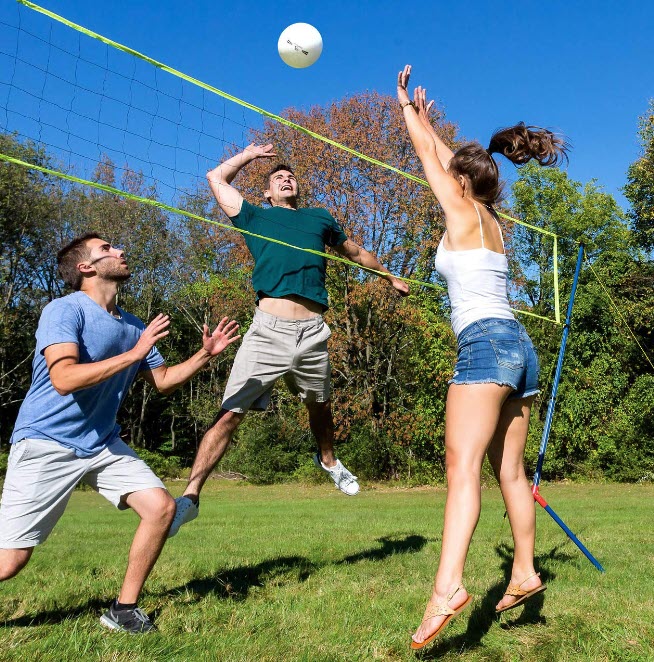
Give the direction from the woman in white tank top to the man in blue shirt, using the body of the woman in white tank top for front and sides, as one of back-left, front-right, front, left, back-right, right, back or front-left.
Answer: front-left

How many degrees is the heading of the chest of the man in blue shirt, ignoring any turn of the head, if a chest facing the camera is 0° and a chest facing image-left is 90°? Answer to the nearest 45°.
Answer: approximately 315°

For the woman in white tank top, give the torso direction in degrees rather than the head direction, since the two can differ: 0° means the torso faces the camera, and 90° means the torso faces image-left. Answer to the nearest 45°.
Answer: approximately 135°

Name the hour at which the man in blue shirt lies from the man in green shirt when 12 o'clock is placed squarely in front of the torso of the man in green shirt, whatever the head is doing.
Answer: The man in blue shirt is roughly at 1 o'clock from the man in green shirt.

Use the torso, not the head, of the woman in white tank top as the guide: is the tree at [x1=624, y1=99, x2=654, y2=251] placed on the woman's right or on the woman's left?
on the woman's right

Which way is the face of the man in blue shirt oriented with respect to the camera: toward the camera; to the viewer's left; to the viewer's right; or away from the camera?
to the viewer's right

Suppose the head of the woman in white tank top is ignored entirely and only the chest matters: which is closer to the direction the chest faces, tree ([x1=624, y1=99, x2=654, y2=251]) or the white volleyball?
the white volleyball

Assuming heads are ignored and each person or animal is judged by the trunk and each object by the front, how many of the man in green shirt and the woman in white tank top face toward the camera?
1

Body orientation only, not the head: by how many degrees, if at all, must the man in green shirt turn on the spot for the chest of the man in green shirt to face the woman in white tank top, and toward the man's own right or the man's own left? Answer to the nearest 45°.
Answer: approximately 45° to the man's own left
